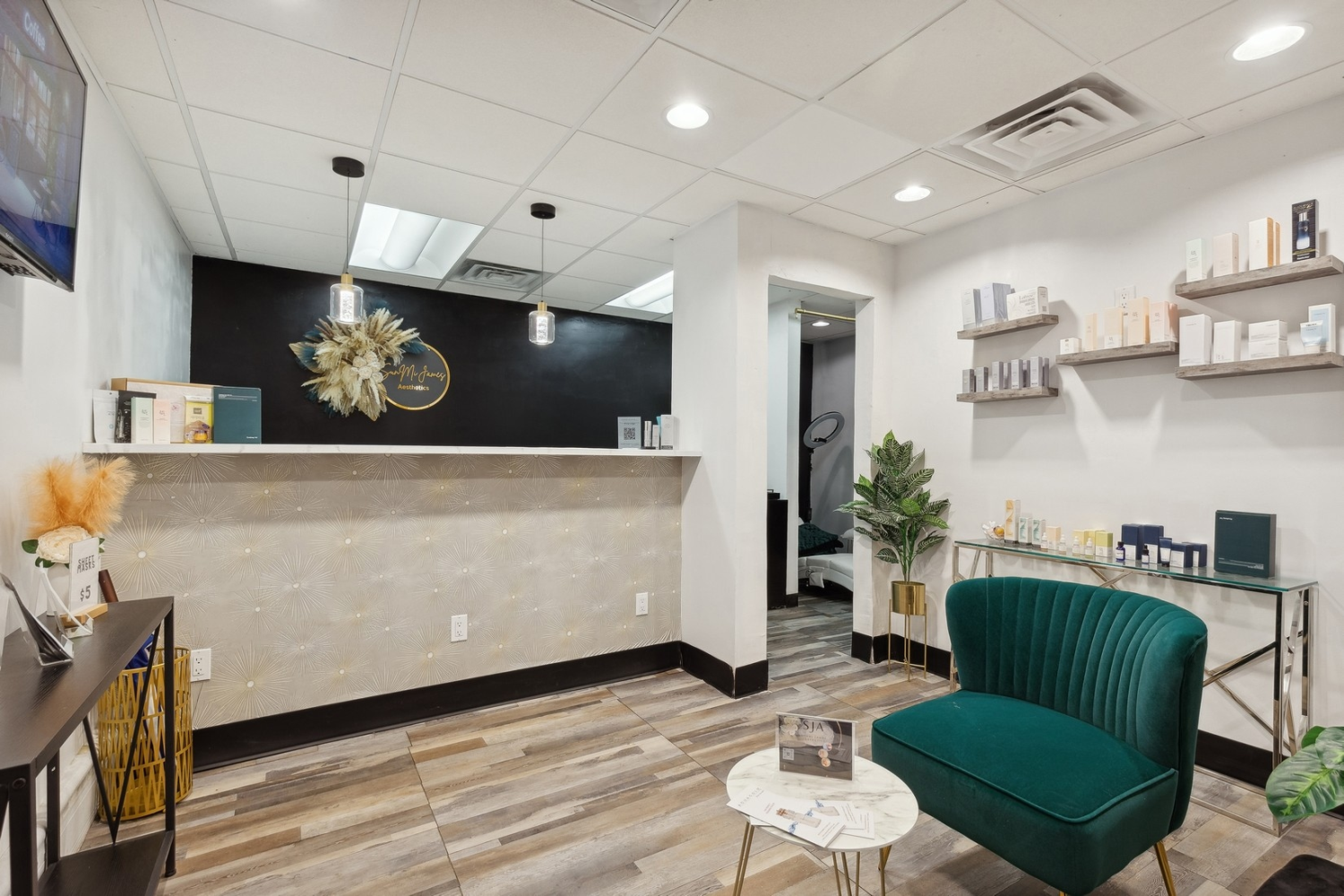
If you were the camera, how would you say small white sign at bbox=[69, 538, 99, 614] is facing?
facing the viewer and to the right of the viewer

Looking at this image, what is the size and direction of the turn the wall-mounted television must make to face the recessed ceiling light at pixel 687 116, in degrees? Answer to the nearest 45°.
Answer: approximately 45° to its left

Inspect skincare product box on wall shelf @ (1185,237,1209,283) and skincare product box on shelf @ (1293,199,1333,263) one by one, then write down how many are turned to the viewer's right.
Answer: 0

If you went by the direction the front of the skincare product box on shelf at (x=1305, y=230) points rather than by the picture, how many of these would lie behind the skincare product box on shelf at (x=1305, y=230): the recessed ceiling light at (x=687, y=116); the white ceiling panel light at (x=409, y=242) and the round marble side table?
0

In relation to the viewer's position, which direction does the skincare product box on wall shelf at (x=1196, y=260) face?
facing the viewer and to the left of the viewer

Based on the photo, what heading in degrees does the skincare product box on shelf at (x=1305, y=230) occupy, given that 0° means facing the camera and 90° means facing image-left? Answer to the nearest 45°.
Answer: approximately 45°

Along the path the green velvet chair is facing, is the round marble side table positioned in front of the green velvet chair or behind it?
in front

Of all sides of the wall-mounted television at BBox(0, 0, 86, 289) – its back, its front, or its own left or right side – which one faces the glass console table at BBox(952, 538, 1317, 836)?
front

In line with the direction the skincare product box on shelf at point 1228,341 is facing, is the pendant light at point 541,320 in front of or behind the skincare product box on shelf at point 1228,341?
in front

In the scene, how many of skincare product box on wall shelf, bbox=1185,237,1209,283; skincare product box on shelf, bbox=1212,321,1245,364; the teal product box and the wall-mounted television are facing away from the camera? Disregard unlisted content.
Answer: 0

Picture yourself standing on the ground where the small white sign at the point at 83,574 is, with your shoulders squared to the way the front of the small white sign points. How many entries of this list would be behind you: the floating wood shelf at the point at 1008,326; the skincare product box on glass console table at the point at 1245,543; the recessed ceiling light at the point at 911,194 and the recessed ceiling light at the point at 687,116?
0

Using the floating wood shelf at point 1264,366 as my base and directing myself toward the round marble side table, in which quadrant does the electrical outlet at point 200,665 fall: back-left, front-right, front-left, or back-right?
front-right

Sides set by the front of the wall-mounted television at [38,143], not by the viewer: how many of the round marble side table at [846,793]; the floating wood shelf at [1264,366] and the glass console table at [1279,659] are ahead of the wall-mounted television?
3

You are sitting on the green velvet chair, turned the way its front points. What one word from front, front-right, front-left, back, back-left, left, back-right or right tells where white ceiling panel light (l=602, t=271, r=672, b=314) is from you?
right

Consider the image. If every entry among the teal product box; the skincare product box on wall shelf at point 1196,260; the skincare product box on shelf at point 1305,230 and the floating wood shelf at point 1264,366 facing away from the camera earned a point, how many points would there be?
0

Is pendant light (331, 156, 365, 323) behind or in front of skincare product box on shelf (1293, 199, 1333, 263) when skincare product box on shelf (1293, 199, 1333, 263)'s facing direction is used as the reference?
in front

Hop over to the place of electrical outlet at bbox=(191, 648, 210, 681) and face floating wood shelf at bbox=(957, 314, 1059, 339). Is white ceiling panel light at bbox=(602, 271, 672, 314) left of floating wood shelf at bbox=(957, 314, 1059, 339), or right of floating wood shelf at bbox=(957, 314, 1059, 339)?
left

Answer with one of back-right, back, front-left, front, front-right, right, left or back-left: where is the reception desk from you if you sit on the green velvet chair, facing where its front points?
front-right
